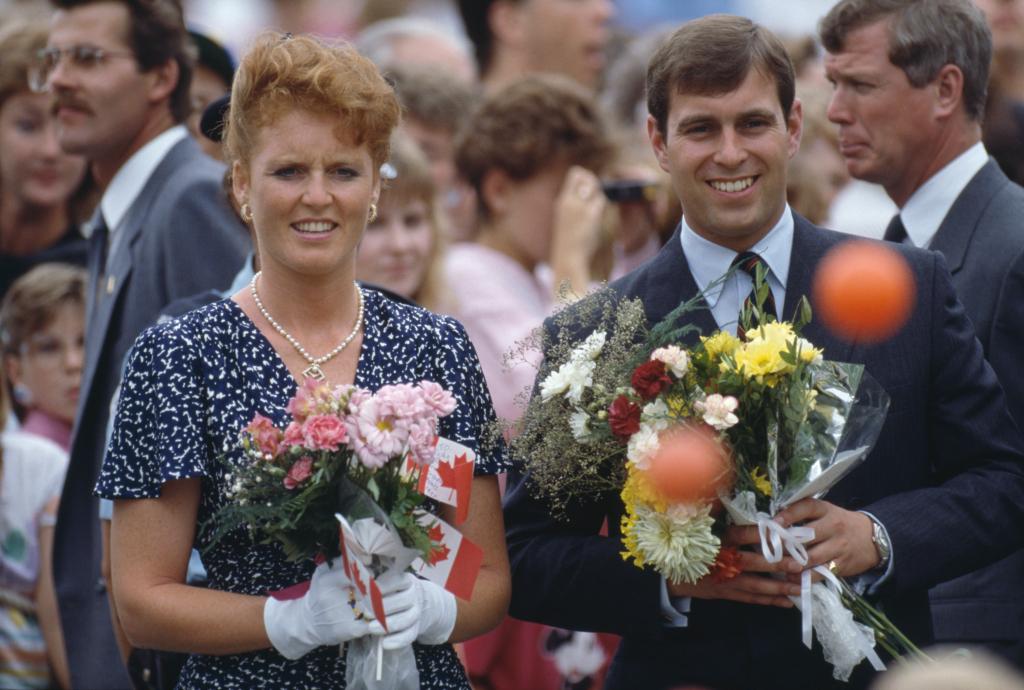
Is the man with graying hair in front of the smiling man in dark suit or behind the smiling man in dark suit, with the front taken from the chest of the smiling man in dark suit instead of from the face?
behind

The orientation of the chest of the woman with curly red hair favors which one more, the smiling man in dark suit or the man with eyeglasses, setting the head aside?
the smiling man in dark suit

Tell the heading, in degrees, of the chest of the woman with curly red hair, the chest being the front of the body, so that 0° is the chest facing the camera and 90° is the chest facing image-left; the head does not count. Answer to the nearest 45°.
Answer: approximately 0°

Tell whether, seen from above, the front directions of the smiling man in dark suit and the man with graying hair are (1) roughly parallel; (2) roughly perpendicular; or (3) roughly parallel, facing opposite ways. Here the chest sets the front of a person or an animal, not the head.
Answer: roughly perpendicular

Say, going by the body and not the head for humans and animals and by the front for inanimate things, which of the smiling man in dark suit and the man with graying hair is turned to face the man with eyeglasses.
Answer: the man with graying hair

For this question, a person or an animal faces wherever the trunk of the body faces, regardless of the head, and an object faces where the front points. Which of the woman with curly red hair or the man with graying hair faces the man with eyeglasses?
the man with graying hair

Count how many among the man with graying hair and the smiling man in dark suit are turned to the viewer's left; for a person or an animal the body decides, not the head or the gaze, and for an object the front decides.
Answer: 1

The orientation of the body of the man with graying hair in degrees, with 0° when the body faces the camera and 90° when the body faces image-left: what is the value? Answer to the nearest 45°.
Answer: approximately 90°

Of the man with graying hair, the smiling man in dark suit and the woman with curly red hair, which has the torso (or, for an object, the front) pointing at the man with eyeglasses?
the man with graying hair

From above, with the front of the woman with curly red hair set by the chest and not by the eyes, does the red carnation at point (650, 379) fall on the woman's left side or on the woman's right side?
on the woman's left side
